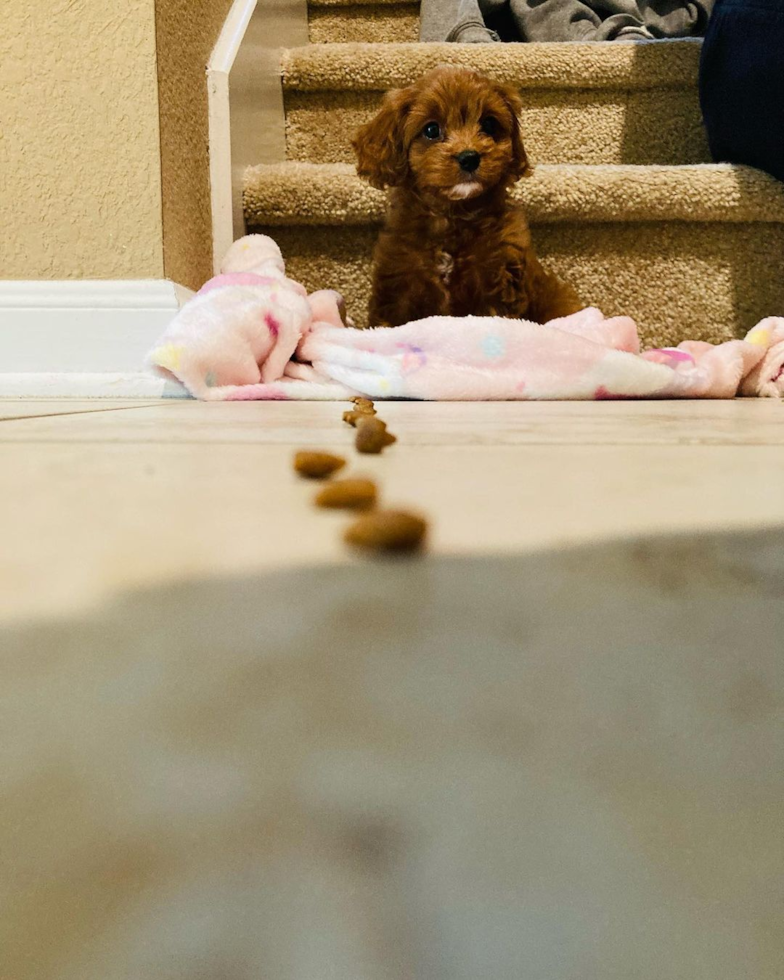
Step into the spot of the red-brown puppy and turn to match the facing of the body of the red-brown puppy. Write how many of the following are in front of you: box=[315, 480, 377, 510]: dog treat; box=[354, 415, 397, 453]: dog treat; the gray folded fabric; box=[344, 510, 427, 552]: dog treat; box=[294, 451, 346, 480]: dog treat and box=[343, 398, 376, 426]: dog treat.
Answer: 5

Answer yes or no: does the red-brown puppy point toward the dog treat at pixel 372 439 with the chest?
yes

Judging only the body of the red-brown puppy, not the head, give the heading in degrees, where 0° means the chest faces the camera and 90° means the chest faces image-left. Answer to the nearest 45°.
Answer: approximately 0°

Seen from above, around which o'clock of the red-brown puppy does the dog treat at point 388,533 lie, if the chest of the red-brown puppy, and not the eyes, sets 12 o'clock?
The dog treat is roughly at 12 o'clock from the red-brown puppy.

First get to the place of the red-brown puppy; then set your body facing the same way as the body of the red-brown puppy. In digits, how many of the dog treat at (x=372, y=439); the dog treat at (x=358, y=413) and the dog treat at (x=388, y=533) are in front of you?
3

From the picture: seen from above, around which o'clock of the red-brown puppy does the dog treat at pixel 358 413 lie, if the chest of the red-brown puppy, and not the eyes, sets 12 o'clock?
The dog treat is roughly at 12 o'clock from the red-brown puppy.
